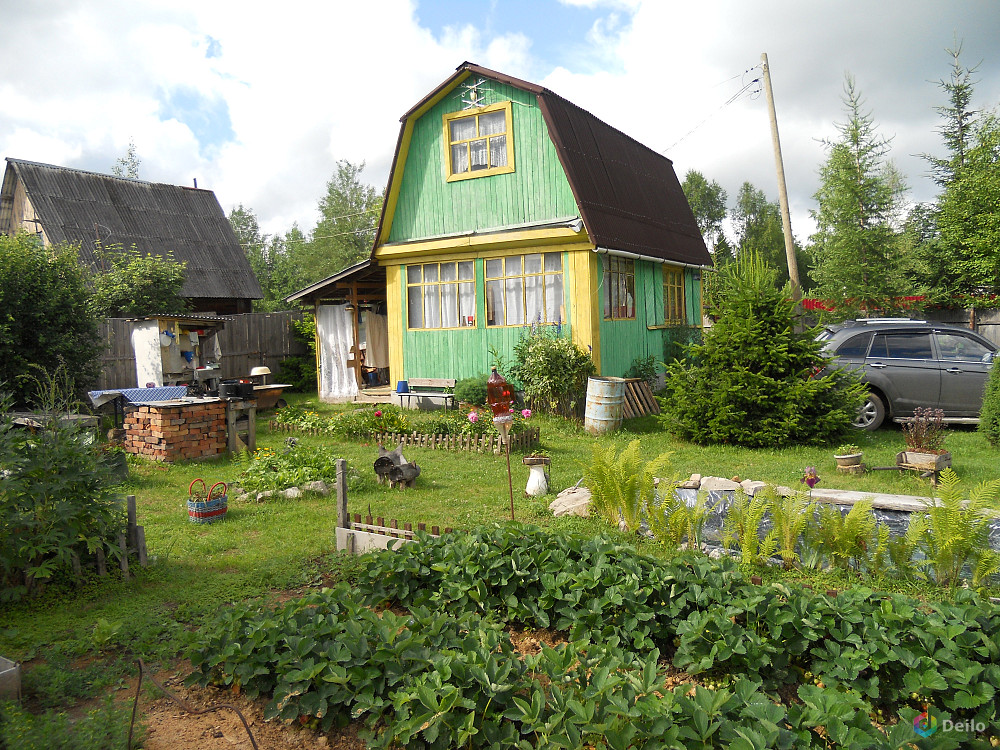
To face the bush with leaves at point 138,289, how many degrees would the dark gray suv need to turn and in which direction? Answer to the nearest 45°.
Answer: approximately 180°

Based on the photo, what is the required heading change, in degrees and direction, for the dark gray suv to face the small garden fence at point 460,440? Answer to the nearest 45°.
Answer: approximately 135° to its right

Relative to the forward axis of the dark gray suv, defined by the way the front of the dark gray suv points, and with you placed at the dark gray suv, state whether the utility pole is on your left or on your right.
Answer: on your left

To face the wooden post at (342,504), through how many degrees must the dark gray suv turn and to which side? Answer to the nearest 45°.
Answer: approximately 135° to its right

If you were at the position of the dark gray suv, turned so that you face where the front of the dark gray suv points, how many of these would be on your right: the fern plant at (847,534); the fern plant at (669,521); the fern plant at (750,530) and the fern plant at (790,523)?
4

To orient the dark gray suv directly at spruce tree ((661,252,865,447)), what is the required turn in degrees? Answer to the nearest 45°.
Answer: approximately 135° to its right

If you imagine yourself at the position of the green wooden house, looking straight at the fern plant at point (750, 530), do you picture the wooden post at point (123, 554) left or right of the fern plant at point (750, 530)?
right

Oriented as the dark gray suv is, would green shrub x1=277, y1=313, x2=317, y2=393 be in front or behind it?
behind

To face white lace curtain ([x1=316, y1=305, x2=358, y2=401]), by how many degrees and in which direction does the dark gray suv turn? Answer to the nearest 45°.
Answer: approximately 180°
